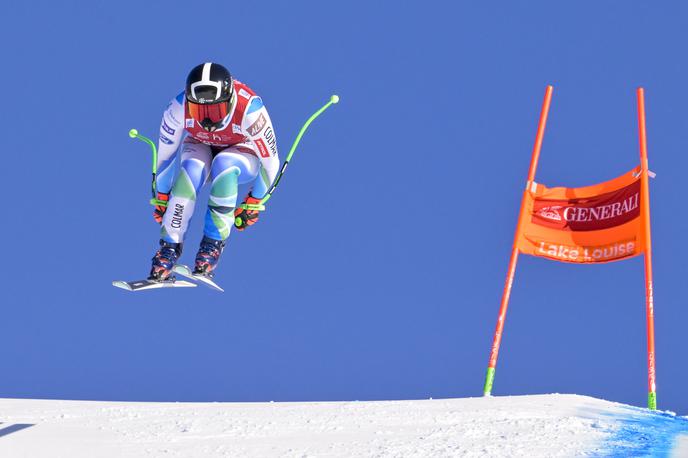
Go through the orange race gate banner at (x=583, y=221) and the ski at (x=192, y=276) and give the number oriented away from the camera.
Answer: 0

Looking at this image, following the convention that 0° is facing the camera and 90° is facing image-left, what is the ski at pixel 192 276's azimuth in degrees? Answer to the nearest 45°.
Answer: approximately 45°

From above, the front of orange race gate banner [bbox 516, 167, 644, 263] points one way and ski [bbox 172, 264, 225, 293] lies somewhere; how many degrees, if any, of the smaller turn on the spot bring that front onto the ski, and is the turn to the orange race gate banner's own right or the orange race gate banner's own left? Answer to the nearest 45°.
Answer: approximately 45° to the orange race gate banner's own right

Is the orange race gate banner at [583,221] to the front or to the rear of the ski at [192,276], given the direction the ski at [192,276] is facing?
to the rear

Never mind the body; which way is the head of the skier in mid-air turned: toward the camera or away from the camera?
toward the camera

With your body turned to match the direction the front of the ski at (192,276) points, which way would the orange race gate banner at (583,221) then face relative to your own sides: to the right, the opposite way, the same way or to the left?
the same way

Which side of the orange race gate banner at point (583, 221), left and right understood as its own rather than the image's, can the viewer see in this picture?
front
